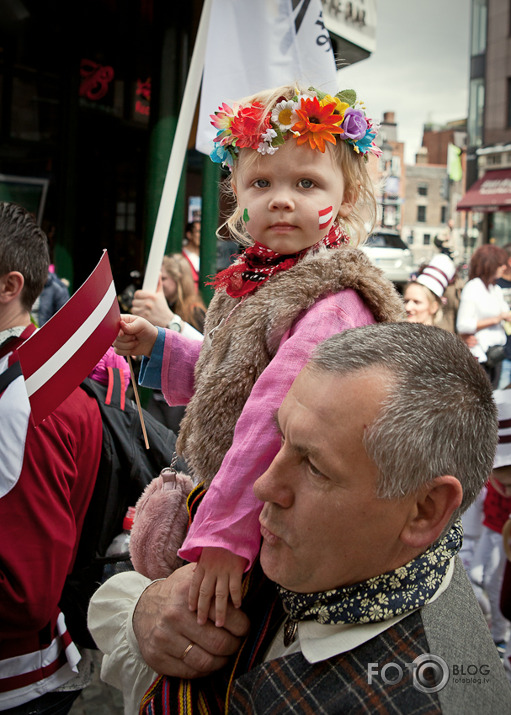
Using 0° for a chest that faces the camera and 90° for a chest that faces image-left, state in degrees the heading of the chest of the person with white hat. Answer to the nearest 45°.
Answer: approximately 45°

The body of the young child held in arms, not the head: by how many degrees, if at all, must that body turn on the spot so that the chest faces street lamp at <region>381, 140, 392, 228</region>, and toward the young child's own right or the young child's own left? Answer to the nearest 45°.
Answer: approximately 135° to the young child's own right

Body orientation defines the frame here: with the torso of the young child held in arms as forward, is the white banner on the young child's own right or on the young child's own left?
on the young child's own right

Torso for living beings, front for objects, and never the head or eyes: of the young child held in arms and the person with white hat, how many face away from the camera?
0

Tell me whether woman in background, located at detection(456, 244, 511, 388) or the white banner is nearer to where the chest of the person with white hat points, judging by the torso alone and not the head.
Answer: the white banner
